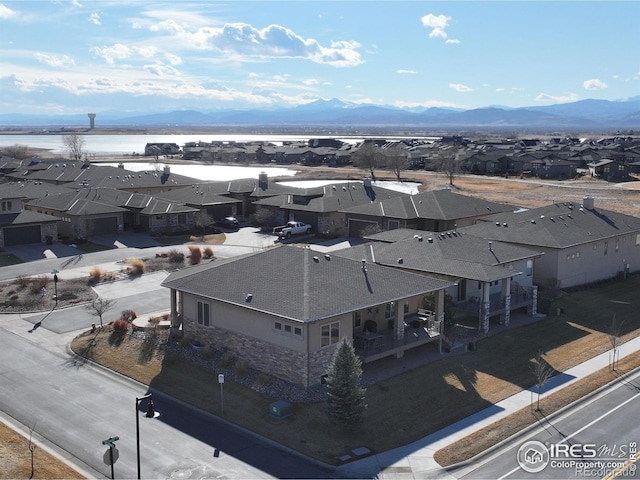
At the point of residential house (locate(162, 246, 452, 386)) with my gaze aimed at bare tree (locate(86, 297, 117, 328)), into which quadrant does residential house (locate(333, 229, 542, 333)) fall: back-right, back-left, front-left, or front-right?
back-right

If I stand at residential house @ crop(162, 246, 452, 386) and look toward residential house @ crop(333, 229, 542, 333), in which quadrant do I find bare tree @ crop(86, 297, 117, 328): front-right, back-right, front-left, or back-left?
back-left

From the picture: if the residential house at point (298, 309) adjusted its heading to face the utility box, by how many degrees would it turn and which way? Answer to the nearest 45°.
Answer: approximately 135° to its left

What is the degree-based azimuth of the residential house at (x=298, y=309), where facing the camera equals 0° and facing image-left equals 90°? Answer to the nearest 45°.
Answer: approximately 135°

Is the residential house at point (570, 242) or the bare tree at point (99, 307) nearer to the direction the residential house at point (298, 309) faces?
the bare tree

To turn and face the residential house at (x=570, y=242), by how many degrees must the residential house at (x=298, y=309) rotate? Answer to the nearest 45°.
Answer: approximately 90° to its right

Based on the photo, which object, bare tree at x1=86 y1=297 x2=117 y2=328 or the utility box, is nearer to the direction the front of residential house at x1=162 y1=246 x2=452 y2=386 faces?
the bare tree

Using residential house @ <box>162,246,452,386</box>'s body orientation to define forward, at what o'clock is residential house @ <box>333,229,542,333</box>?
residential house @ <box>333,229,542,333</box> is roughly at 3 o'clock from residential house @ <box>162,246,452,386</box>.

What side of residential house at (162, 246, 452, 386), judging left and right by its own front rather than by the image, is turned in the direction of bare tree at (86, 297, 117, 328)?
front
